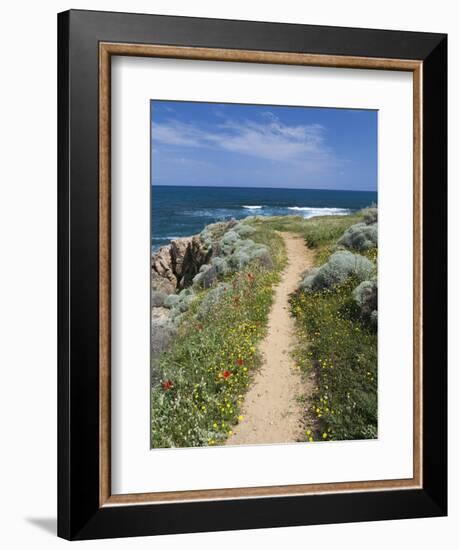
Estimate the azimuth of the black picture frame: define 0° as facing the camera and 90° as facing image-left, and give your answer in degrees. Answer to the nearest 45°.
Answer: approximately 315°
